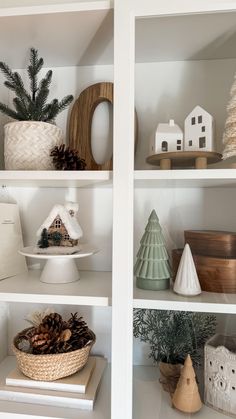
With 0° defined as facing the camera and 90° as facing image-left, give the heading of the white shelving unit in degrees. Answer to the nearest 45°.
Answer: approximately 0°

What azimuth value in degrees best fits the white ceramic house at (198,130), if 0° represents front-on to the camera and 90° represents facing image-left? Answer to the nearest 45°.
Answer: approximately 0°
